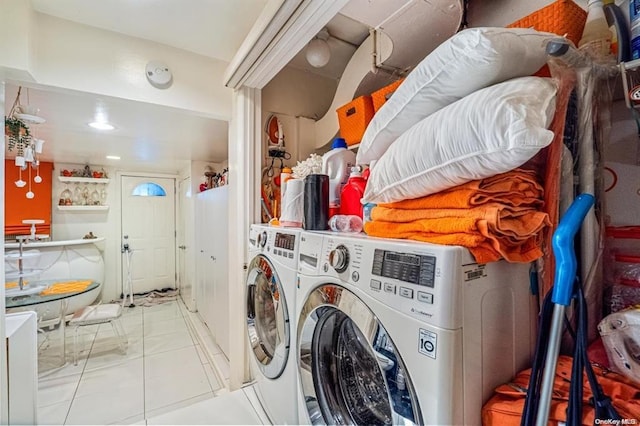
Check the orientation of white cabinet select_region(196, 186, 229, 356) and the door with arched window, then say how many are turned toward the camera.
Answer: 1

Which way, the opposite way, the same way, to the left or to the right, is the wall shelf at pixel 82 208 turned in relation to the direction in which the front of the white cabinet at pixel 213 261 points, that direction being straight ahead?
to the left

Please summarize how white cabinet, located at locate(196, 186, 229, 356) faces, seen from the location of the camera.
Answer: facing to the left of the viewer

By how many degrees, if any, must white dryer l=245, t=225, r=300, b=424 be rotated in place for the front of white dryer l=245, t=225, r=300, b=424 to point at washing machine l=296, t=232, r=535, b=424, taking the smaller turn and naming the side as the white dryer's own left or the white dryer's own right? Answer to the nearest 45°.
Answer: approximately 90° to the white dryer's own left

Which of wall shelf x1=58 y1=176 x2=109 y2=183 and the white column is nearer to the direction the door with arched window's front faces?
the white column

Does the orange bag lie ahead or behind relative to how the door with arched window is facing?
ahead

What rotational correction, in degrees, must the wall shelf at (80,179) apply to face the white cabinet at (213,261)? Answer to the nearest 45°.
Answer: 0° — it already faces it

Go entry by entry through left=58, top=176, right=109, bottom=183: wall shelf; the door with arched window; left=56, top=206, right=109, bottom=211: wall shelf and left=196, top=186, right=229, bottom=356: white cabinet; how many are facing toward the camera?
3
